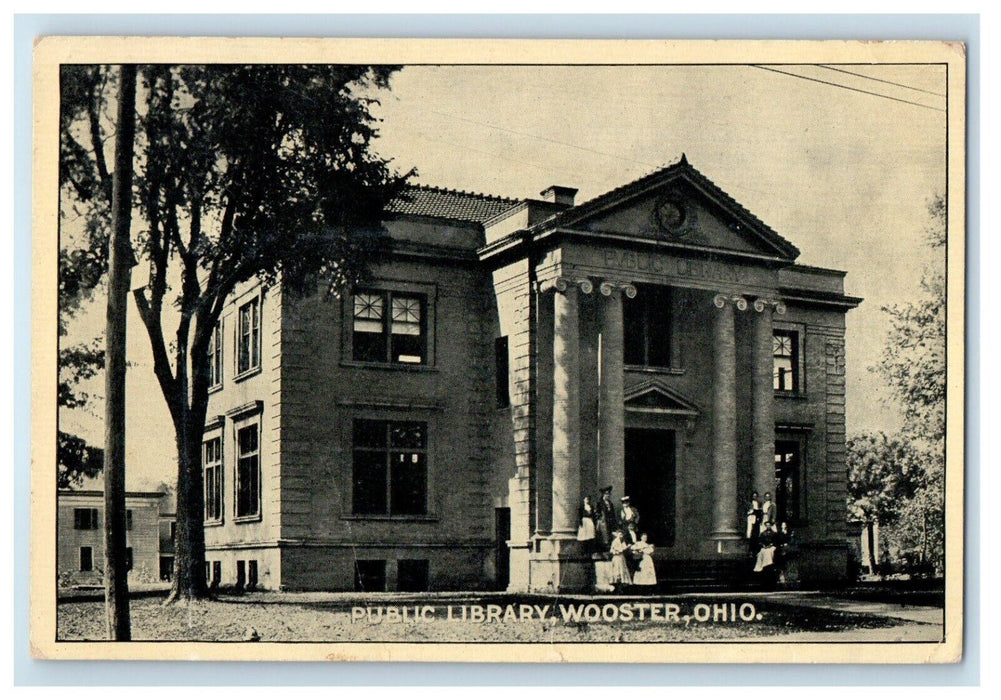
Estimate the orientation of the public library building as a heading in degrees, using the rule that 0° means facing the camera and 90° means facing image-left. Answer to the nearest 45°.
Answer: approximately 315°
